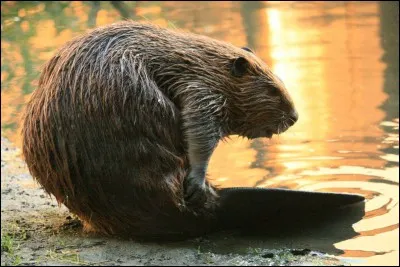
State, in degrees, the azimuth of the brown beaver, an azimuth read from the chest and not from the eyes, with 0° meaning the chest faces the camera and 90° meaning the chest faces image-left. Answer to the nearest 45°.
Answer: approximately 270°
